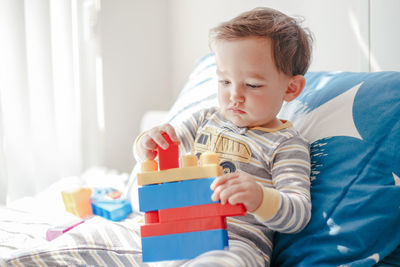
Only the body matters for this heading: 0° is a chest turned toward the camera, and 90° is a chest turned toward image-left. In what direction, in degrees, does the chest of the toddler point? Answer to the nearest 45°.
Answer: approximately 45°

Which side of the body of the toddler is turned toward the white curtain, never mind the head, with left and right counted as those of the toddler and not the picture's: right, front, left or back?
right

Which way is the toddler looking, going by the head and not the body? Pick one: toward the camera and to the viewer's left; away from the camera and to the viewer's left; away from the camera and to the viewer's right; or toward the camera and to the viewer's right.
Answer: toward the camera and to the viewer's left
